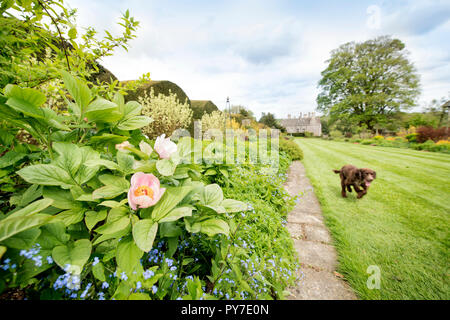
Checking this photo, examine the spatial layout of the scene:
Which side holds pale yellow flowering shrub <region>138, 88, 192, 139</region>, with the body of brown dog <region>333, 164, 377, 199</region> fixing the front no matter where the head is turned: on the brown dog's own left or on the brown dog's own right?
on the brown dog's own right

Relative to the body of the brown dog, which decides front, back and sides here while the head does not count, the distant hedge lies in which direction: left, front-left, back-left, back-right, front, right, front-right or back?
back-right

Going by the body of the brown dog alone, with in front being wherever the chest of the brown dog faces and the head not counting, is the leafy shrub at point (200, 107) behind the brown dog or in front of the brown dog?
behind

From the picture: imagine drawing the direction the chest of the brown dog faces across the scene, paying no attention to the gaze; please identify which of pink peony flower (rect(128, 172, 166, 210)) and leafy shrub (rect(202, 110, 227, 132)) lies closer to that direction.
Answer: the pink peony flower
